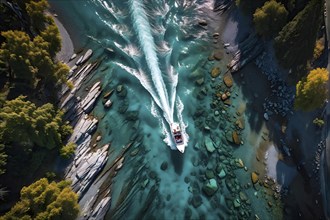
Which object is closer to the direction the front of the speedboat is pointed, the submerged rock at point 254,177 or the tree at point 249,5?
the submerged rock

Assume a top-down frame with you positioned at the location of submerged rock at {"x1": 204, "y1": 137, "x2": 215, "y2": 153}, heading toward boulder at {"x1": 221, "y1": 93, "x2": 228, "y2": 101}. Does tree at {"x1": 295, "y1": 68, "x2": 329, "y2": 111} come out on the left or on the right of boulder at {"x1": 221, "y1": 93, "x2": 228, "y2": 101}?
right

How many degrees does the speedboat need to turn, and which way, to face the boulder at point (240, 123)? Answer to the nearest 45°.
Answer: approximately 90° to its left

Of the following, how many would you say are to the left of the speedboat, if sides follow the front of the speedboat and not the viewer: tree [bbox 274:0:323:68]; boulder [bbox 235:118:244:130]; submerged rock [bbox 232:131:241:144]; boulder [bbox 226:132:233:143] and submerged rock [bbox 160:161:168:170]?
4

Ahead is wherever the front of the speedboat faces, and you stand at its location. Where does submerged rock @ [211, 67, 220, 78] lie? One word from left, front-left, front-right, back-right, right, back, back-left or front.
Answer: back-left

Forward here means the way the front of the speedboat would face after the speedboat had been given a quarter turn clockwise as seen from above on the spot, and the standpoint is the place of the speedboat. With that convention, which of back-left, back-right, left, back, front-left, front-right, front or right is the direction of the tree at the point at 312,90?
back

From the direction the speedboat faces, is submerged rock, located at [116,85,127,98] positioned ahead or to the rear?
to the rear

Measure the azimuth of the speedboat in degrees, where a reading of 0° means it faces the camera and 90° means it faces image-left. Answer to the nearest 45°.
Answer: approximately 0°

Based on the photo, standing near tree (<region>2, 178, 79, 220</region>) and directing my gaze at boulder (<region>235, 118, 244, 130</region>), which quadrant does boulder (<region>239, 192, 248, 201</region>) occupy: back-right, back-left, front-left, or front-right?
front-right

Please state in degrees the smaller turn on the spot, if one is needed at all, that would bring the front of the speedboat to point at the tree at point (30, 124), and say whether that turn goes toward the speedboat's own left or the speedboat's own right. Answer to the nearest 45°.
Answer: approximately 90° to the speedboat's own right

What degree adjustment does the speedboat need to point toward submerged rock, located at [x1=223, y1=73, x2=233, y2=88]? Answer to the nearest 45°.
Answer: approximately 135° to its left

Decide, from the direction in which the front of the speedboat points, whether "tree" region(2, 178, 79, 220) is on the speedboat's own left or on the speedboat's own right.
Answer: on the speedboat's own right

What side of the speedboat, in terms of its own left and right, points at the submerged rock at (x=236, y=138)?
left

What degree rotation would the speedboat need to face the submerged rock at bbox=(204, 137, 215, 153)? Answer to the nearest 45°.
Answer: approximately 90° to its left
